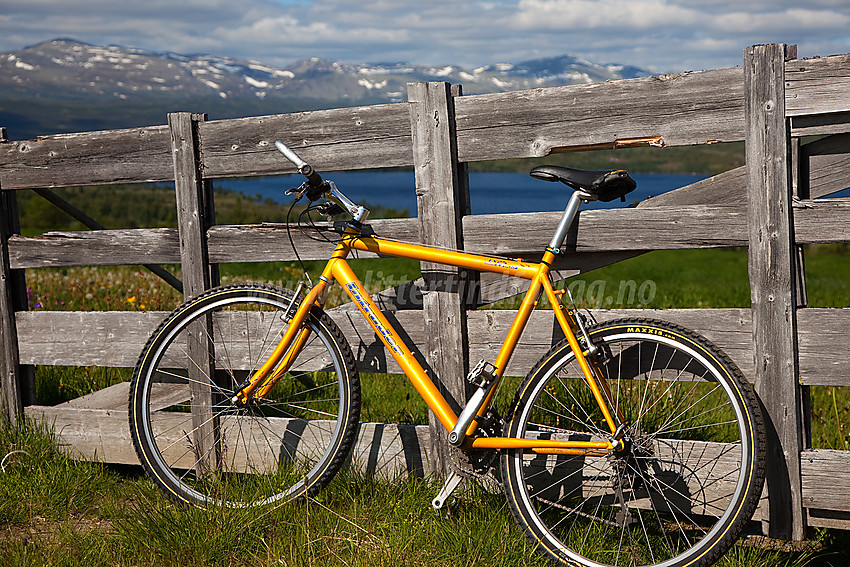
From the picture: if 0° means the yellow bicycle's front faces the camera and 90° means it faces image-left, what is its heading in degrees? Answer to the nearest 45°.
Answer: approximately 90°
